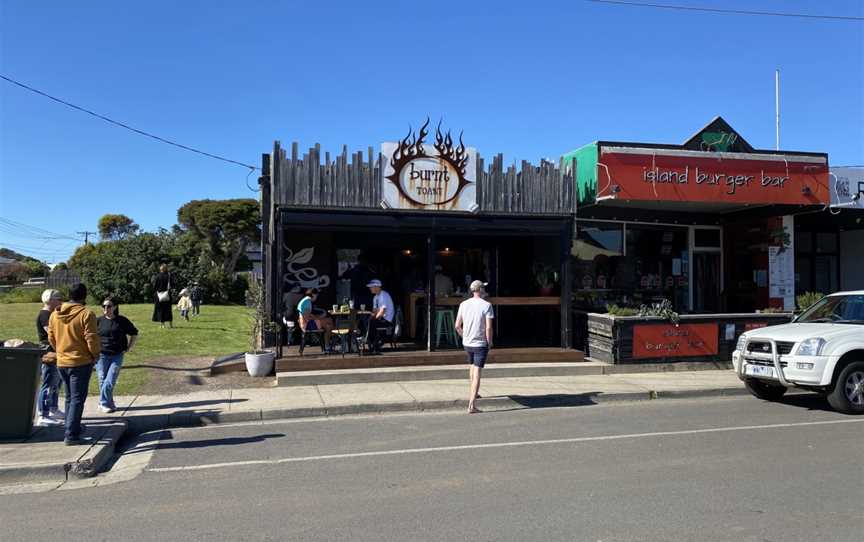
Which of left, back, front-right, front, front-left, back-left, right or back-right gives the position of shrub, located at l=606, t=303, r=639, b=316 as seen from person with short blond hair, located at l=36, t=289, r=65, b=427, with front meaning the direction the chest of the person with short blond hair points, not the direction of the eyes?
front

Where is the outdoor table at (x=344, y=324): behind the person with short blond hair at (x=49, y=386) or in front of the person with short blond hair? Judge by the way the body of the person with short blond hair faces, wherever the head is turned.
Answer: in front

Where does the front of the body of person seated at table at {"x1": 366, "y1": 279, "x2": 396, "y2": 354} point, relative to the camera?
to the viewer's left

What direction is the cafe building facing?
toward the camera

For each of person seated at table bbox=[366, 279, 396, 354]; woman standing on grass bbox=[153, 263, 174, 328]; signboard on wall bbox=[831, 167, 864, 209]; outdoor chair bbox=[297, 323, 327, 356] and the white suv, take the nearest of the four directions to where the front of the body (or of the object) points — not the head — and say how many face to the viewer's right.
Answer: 1

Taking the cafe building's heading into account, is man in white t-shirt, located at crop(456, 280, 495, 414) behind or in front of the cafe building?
in front

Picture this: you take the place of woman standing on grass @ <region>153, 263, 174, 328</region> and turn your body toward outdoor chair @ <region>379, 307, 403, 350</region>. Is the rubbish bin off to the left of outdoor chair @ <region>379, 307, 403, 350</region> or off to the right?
right

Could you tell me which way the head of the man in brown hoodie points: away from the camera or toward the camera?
away from the camera

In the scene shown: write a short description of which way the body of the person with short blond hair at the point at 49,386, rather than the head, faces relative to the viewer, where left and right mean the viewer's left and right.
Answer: facing to the right of the viewer

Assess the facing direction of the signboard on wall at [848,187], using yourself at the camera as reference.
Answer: facing the viewer

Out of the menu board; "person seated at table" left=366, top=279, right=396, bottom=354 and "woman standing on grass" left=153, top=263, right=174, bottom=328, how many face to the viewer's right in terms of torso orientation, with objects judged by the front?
0

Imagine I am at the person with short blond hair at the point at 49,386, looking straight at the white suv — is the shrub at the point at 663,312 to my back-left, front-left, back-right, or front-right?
front-left

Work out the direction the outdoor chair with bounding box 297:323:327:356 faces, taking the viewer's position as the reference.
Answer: facing to the right of the viewer

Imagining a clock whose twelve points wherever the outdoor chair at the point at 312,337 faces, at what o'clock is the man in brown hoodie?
The man in brown hoodie is roughly at 4 o'clock from the outdoor chair.

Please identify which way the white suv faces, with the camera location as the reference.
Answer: facing the viewer and to the left of the viewer

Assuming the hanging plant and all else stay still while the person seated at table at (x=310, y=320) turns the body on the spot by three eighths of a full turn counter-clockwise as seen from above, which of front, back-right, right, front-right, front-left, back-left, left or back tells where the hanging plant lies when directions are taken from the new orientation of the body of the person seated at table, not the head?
back-right

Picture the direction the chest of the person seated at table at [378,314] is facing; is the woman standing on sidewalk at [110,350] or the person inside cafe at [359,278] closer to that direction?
the woman standing on sidewalk
